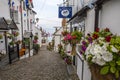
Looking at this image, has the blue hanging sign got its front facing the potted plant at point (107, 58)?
yes

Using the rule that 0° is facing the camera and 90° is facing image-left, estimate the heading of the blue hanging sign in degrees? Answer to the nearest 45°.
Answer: approximately 0°
